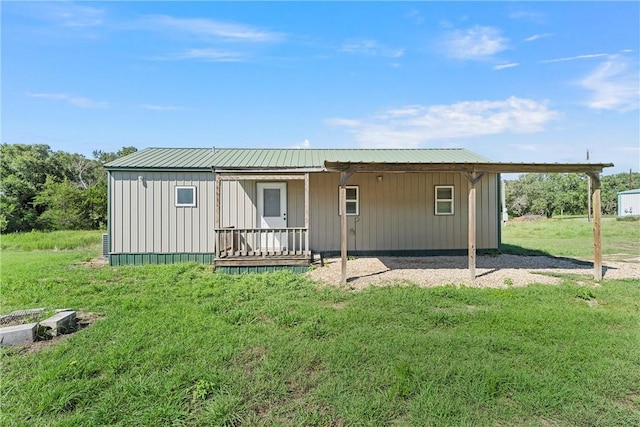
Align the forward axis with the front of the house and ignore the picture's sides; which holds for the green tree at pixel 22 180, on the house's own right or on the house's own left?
on the house's own right

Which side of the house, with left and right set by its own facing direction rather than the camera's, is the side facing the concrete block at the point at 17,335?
front

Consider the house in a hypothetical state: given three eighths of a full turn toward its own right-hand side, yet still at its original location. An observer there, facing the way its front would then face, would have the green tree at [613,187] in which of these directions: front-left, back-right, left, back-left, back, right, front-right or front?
right

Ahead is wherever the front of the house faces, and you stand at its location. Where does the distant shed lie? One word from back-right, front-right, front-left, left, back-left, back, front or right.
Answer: back-left

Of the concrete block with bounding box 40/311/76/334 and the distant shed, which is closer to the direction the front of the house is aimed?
the concrete block

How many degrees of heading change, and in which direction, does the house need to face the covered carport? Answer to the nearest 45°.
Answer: approximately 45° to its left

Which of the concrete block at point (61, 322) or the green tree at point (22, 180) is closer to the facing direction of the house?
the concrete block

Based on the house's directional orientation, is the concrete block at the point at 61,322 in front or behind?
in front

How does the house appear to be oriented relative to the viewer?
toward the camera

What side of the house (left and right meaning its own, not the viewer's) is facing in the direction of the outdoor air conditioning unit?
right

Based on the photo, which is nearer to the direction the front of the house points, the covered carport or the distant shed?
the covered carport
